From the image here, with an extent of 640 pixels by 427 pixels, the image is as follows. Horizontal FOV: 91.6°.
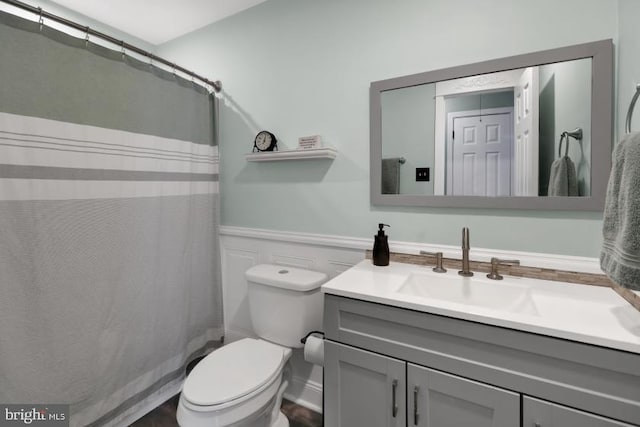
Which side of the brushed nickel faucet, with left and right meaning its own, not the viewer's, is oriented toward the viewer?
front

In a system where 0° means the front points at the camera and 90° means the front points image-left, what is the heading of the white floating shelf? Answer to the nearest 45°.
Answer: approximately 45°

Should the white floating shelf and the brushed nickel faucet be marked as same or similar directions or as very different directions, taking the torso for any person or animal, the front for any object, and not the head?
same or similar directions

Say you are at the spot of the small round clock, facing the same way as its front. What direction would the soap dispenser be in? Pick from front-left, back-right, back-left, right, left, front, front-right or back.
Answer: left

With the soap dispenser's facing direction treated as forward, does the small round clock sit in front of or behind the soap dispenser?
behind

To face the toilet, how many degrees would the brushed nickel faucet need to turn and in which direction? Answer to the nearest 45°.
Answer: approximately 90° to its right

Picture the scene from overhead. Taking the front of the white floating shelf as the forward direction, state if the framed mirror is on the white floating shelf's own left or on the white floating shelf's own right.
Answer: on the white floating shelf's own left

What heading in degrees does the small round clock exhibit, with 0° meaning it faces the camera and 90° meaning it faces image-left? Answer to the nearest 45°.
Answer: approximately 45°
